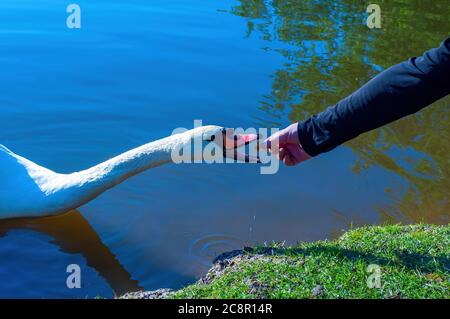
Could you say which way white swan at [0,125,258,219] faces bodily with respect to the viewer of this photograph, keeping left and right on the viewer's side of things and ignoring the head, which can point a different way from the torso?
facing to the right of the viewer
